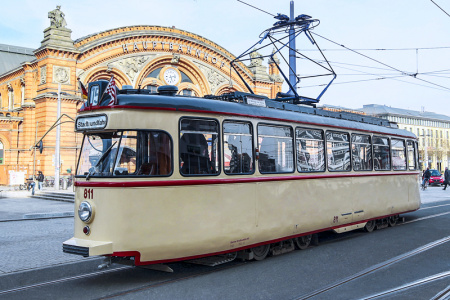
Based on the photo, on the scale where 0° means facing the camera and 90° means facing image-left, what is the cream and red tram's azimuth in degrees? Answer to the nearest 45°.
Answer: approximately 45°
